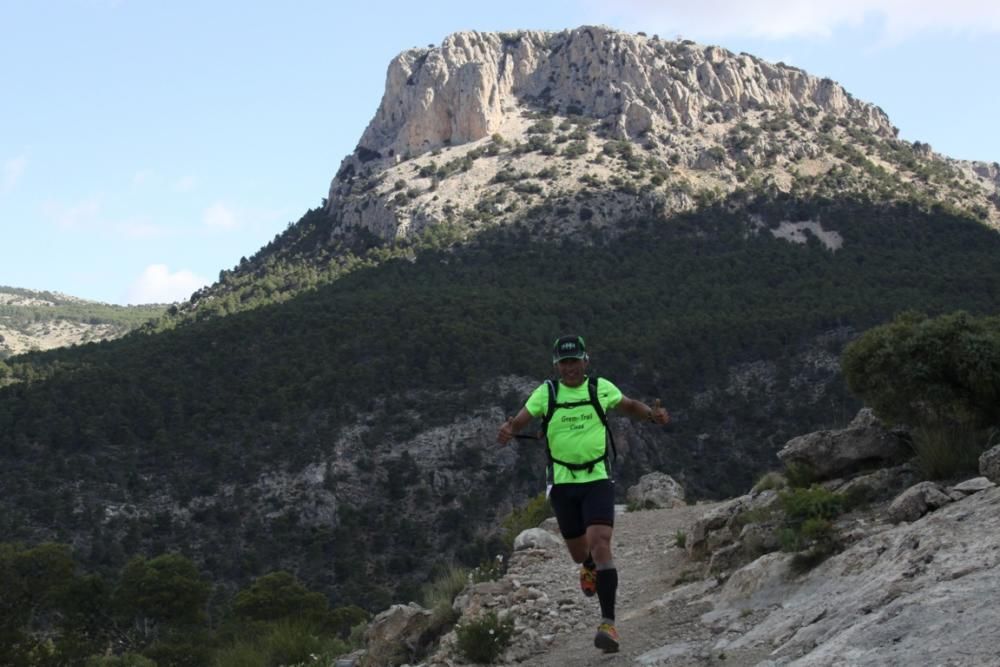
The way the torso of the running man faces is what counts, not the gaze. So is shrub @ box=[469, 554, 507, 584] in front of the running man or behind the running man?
behind

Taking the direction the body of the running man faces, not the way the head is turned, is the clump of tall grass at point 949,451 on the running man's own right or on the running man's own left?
on the running man's own left

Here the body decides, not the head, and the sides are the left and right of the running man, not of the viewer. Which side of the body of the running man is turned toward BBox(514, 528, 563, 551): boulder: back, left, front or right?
back

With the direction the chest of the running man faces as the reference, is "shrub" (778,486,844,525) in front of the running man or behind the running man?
behind

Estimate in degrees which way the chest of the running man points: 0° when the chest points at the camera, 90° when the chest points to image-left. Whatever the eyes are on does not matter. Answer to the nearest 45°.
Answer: approximately 0°

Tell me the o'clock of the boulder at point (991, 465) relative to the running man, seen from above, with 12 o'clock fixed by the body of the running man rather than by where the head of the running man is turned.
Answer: The boulder is roughly at 8 o'clock from the running man.
